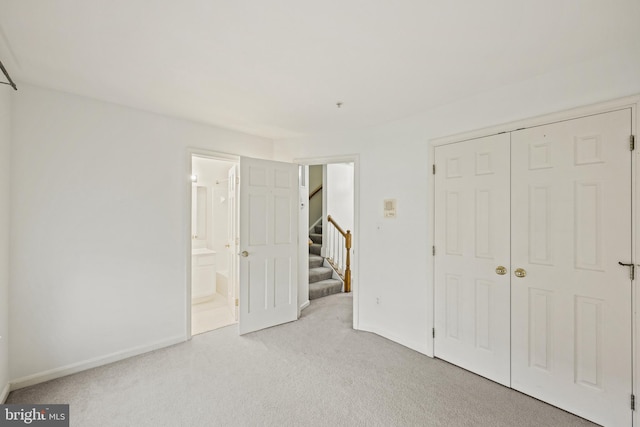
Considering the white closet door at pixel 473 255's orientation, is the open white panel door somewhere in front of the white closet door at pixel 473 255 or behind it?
in front

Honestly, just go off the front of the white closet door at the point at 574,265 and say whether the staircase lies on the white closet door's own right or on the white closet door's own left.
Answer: on the white closet door's own right

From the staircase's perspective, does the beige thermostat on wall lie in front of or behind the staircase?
in front

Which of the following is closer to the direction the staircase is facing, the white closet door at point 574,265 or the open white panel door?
the white closet door

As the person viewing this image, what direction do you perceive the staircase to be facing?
facing the viewer and to the right of the viewer

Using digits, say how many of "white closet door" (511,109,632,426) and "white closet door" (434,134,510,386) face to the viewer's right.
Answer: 0

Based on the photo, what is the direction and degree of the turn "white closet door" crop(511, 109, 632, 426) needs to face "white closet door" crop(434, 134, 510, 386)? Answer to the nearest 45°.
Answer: approximately 45° to its right

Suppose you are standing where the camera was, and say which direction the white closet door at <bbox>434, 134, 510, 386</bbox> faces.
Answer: facing the viewer and to the left of the viewer

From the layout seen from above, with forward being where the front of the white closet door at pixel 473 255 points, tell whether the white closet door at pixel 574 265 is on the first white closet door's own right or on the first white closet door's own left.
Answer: on the first white closet door's own left
